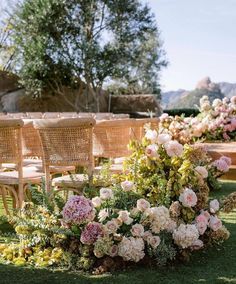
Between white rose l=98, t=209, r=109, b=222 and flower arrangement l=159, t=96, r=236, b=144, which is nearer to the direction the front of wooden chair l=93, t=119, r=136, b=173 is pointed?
the flower arrangement

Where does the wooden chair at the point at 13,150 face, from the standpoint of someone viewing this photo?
facing away from the viewer and to the right of the viewer

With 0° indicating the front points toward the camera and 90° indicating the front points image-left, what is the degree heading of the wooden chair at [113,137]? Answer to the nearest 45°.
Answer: approximately 225°

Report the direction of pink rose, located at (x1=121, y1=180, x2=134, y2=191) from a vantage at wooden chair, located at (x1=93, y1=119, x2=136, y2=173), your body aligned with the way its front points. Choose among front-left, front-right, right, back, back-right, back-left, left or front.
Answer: back-right

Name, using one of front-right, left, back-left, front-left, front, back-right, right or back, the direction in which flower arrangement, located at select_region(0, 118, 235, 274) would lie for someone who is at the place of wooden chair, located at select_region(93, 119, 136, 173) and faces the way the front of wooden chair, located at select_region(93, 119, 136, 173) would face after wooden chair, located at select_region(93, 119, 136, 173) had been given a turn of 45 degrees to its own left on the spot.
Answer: back

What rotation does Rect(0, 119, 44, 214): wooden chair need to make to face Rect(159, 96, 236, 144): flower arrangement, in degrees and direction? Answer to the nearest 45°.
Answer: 0° — it already faces it

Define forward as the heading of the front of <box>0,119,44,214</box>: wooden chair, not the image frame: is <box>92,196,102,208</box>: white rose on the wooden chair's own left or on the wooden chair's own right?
on the wooden chair's own right

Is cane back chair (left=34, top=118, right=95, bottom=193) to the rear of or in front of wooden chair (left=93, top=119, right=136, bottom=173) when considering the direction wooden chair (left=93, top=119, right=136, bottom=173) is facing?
to the rear

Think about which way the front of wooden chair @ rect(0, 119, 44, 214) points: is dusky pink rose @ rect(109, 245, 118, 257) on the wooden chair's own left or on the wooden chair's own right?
on the wooden chair's own right

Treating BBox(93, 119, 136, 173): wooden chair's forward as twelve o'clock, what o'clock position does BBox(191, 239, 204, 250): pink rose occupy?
The pink rose is roughly at 4 o'clock from the wooden chair.

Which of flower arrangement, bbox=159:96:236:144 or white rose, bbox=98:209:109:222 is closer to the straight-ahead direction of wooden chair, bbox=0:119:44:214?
the flower arrangement

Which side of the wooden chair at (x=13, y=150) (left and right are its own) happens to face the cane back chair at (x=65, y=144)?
right

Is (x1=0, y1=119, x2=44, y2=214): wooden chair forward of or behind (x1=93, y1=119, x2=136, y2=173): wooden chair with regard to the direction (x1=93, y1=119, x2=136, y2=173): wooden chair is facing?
behind

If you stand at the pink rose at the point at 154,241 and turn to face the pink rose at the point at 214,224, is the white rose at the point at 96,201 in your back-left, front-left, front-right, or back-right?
back-left

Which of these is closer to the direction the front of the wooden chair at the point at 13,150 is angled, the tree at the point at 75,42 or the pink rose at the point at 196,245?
the tree
